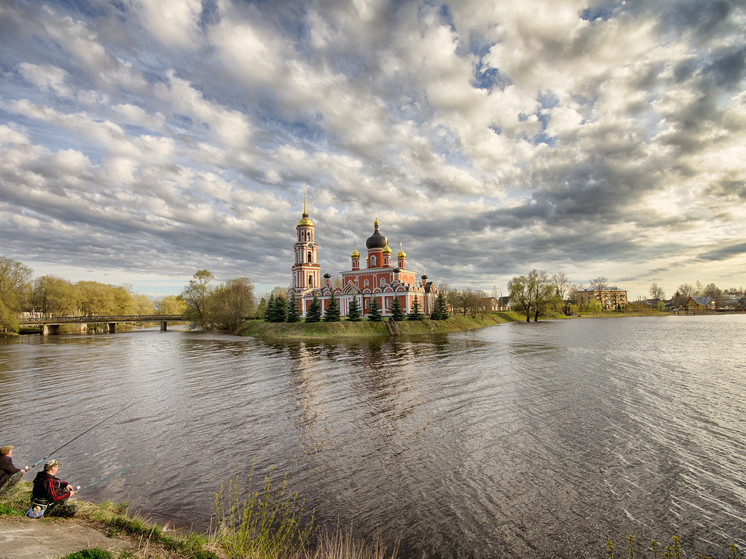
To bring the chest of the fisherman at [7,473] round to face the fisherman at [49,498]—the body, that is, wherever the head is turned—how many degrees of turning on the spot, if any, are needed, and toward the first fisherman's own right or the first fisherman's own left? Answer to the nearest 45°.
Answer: approximately 90° to the first fisherman's own right

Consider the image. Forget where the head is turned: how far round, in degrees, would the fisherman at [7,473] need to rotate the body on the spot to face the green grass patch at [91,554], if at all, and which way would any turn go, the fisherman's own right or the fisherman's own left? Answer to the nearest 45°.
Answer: approximately 90° to the fisherman's own right

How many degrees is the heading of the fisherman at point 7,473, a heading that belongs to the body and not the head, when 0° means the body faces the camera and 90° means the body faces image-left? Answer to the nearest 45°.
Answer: approximately 270°
